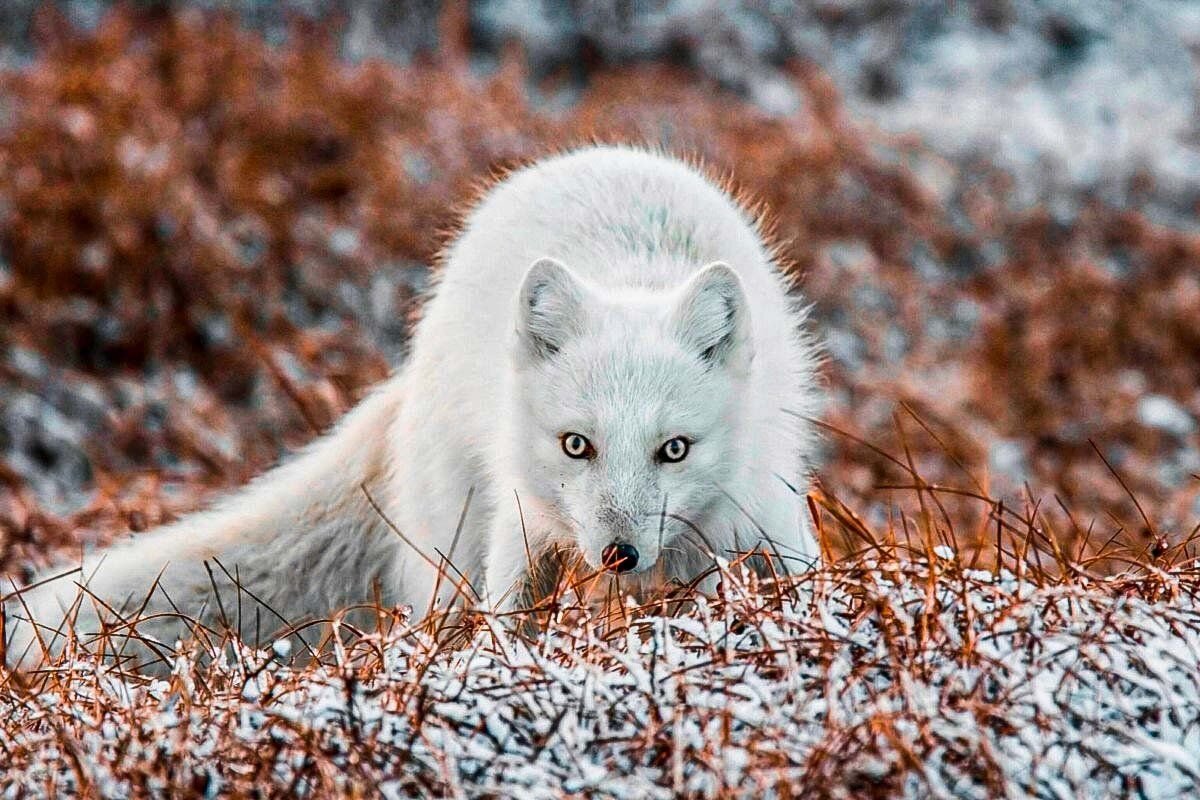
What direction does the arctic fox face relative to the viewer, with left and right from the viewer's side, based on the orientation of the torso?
facing the viewer
